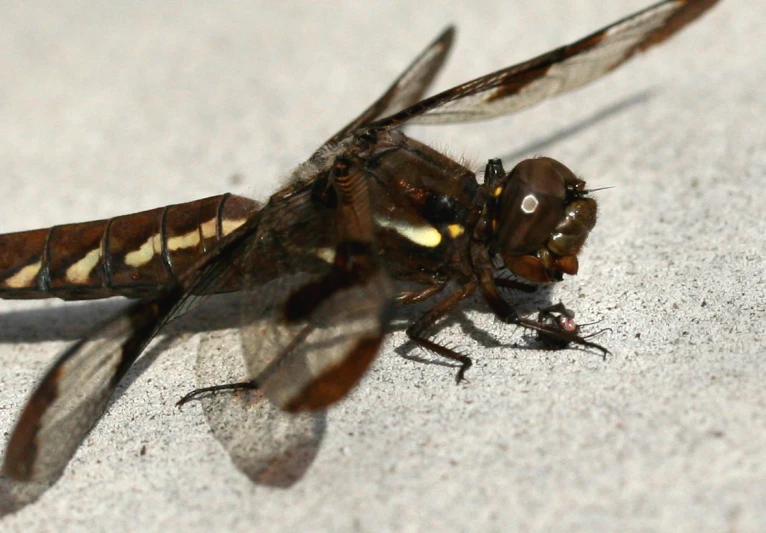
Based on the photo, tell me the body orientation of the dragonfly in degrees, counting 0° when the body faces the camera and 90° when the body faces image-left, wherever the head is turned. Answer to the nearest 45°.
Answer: approximately 270°
